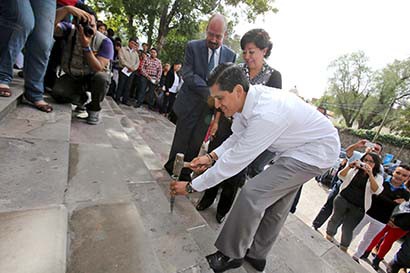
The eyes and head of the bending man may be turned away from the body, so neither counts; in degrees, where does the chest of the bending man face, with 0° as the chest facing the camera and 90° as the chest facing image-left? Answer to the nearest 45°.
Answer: approximately 90°

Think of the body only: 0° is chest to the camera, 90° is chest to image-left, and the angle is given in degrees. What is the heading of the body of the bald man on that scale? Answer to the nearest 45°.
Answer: approximately 0°

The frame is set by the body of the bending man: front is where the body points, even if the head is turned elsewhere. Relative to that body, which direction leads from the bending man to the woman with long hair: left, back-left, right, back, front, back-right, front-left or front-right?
back-right

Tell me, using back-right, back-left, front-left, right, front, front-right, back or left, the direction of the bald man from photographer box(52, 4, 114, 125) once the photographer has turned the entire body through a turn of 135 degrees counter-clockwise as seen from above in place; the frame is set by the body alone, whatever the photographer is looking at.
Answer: right

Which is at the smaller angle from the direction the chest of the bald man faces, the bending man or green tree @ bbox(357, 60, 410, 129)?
the bending man

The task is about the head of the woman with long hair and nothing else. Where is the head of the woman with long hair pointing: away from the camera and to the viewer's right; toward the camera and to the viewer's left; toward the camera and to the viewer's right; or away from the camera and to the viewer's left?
toward the camera and to the viewer's left

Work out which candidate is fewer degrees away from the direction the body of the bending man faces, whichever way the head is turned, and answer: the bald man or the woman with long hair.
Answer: the bald man
